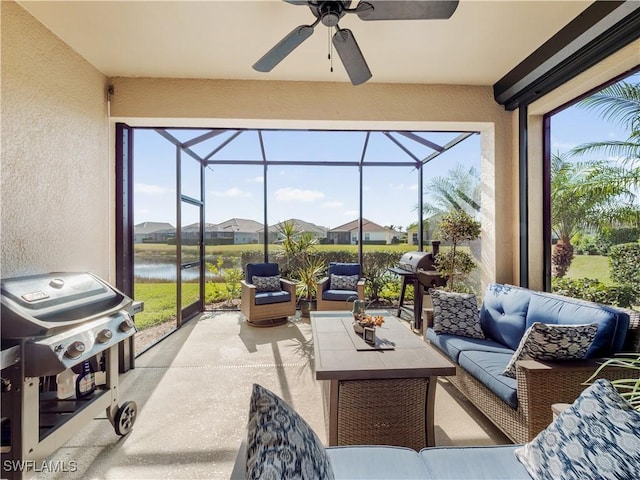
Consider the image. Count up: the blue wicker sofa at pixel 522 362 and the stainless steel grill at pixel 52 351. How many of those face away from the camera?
0

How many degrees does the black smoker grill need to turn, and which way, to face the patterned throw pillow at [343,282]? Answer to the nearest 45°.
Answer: approximately 45° to its right

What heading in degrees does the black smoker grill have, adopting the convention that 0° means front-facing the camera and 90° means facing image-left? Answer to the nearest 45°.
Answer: approximately 45°

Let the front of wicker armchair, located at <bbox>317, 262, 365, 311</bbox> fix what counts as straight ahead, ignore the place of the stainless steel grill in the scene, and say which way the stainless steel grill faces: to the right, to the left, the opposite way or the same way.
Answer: to the left

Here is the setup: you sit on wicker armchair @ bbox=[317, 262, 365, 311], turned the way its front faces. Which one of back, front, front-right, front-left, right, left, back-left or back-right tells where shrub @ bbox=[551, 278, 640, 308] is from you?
front-left

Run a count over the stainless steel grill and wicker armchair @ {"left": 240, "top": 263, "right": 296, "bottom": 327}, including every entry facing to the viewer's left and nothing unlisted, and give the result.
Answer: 0

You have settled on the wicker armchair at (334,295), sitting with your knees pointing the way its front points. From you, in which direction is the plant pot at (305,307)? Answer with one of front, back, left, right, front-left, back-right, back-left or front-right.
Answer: back-right

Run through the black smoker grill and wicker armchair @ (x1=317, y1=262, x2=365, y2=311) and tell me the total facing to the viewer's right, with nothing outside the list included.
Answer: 0

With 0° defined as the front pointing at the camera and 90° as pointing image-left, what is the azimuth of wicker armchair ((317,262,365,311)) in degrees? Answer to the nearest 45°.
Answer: approximately 0°
